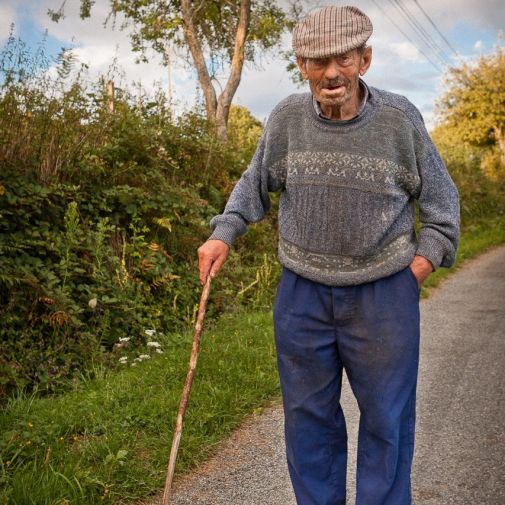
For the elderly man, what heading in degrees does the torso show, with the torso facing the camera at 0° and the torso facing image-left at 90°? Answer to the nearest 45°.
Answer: approximately 0°

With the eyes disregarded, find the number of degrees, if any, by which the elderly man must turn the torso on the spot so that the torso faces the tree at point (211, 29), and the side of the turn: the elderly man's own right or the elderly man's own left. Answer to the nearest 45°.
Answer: approximately 180°

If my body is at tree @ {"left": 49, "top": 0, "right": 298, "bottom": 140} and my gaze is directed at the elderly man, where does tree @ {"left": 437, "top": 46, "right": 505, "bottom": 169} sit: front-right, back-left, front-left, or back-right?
back-left

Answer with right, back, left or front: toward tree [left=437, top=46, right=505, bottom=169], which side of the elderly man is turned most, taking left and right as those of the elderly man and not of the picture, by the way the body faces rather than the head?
back
